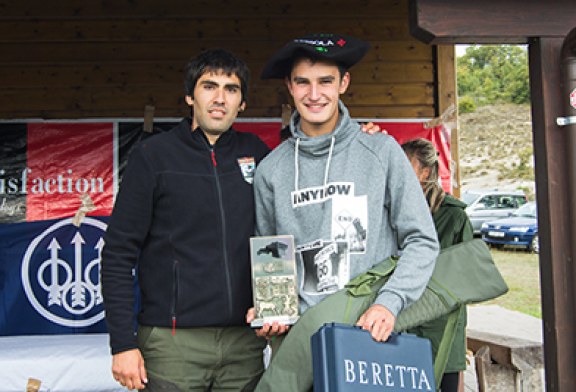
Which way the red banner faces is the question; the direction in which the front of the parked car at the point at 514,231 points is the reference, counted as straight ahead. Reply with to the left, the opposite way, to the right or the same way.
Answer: to the left

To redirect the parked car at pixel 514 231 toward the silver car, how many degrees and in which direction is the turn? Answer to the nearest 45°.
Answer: approximately 90° to its right

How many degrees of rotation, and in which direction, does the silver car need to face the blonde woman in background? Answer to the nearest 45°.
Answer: approximately 45° to its left

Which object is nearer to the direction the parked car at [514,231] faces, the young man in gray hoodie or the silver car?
the young man in gray hoodie

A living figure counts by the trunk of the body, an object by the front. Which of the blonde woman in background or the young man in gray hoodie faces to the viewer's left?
the blonde woman in background

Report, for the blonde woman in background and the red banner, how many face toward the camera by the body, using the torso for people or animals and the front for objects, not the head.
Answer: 1

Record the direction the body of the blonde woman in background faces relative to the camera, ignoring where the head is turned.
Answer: to the viewer's left

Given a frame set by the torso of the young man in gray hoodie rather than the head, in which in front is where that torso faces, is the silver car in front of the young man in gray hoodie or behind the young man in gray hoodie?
behind

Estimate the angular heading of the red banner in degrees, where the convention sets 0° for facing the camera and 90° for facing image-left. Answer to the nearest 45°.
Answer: approximately 0°
